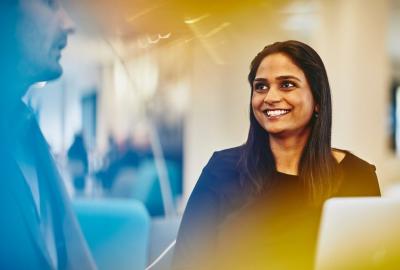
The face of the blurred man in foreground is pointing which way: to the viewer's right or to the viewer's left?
to the viewer's right

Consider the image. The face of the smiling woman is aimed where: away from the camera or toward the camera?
toward the camera

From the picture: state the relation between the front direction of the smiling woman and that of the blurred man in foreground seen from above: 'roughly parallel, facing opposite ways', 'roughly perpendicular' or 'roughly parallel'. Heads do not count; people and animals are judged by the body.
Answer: roughly perpendicular

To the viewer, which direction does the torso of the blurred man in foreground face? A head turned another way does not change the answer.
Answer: to the viewer's right

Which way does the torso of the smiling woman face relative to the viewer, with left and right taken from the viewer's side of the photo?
facing the viewer and to the left of the viewer

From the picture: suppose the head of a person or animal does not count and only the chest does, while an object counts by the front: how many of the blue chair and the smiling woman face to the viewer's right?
0
